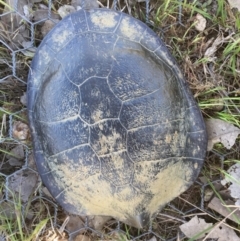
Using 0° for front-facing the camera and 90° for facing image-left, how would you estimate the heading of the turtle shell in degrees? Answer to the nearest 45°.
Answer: approximately 180°

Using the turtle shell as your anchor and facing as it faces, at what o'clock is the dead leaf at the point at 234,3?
The dead leaf is roughly at 1 o'clock from the turtle shell.
